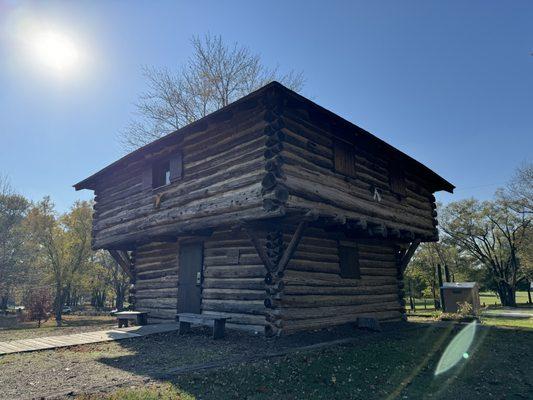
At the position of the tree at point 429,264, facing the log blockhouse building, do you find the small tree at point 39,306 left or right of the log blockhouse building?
right

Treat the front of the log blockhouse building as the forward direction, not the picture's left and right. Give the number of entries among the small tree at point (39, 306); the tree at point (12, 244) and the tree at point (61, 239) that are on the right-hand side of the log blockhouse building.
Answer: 3

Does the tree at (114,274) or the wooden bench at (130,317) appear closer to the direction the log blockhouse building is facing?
the wooden bench

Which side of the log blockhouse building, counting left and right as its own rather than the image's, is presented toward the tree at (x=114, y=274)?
right

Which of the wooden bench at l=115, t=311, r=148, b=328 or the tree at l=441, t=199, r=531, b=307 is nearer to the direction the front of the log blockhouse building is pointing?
the wooden bench

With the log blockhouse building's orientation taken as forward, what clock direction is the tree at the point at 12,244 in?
The tree is roughly at 3 o'clock from the log blockhouse building.

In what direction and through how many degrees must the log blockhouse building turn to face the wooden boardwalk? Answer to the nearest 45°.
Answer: approximately 45° to its right

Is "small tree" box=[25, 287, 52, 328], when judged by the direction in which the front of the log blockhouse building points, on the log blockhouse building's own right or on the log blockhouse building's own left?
on the log blockhouse building's own right

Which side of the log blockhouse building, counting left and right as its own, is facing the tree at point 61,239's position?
right

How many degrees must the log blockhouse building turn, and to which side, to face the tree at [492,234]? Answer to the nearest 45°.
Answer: approximately 180°

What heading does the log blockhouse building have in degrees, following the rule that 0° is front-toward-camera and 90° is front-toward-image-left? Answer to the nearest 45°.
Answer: approximately 45°

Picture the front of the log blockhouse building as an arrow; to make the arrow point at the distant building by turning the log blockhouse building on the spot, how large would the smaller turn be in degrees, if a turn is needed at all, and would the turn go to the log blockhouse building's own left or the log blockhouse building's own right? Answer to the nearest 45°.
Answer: approximately 180°
